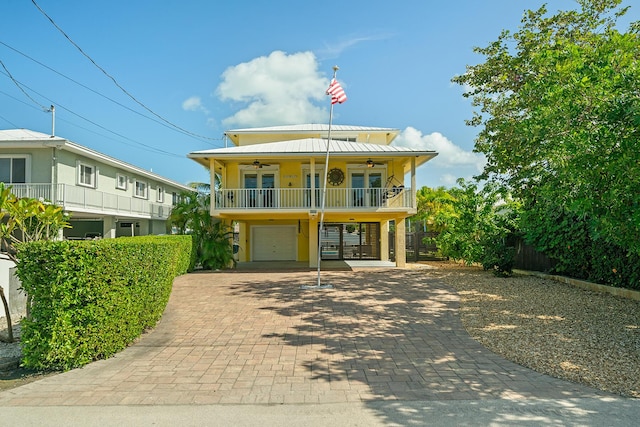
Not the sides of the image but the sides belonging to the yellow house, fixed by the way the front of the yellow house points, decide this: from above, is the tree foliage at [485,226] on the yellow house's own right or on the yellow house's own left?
on the yellow house's own left

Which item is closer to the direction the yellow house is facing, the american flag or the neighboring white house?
the american flag

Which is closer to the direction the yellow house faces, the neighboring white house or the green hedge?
the green hedge

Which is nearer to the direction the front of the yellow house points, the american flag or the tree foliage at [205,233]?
the american flag

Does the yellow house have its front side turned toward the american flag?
yes

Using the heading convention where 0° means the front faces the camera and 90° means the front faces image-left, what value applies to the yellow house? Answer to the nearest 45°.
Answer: approximately 0°

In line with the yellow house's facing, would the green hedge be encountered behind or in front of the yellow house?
in front

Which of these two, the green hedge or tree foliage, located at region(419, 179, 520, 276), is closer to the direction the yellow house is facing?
the green hedge

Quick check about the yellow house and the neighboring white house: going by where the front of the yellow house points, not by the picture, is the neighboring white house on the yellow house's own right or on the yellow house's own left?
on the yellow house's own right

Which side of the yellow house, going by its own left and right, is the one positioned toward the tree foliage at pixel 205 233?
right
